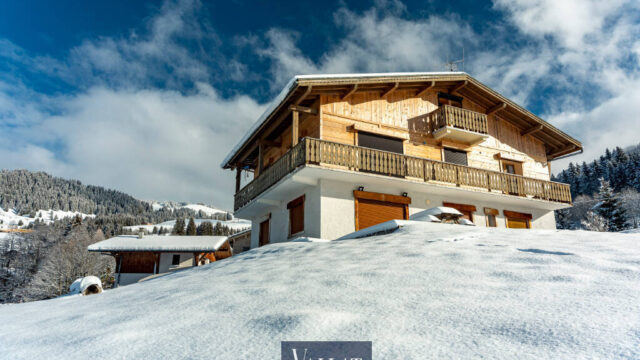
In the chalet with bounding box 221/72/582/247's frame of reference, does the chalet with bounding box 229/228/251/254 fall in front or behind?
behind

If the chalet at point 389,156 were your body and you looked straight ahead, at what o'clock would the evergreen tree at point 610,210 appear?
The evergreen tree is roughly at 9 o'clock from the chalet.

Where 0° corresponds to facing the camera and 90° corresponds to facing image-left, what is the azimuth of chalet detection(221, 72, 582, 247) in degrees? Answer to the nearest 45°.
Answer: approximately 315°

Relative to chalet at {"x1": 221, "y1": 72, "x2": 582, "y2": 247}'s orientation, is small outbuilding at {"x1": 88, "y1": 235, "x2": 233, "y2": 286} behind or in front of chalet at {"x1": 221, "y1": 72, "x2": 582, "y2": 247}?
behind
